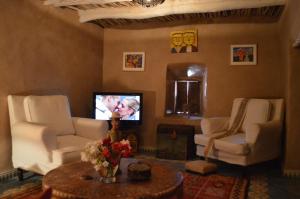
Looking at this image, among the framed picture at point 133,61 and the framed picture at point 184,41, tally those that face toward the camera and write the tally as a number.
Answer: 2

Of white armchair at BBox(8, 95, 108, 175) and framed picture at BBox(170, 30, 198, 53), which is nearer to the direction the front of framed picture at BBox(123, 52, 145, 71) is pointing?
the white armchair

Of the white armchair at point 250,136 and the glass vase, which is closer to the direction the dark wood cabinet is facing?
the glass vase

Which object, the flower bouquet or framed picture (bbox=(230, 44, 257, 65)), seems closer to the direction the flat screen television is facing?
the flower bouquet

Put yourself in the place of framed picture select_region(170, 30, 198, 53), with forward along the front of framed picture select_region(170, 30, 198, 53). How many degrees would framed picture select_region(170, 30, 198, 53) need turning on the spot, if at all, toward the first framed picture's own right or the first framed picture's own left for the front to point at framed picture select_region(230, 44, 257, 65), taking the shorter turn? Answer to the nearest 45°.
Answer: approximately 90° to the first framed picture's own left
